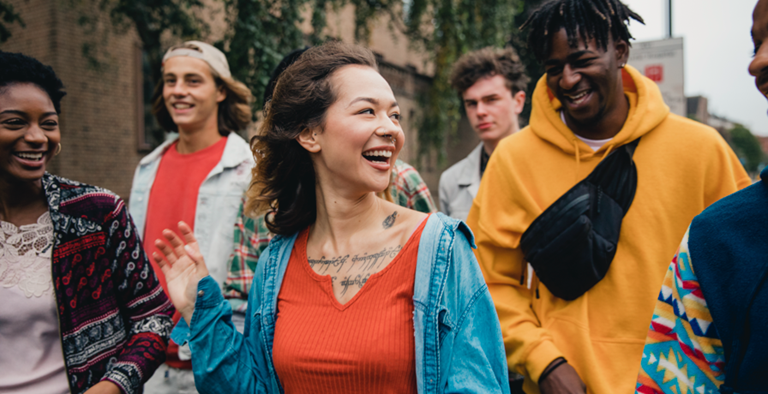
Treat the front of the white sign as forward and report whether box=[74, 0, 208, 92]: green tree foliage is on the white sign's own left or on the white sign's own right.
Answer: on the white sign's own right

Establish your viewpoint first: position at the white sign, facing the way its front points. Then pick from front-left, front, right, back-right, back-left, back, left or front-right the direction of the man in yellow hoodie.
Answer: front

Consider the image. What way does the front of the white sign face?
toward the camera

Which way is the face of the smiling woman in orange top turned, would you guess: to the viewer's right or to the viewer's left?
to the viewer's right

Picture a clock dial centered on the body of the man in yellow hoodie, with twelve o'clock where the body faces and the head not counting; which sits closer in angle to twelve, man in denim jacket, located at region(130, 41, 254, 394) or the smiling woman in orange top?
the smiling woman in orange top

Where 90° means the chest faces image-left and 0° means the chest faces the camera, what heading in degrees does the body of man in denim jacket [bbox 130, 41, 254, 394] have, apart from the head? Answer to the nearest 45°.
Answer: approximately 45°

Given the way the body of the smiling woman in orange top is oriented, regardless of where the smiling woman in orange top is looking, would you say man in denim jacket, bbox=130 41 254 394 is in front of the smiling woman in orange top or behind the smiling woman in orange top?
behind

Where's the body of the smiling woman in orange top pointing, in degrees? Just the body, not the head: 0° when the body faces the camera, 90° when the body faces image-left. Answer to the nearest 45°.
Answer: approximately 0°

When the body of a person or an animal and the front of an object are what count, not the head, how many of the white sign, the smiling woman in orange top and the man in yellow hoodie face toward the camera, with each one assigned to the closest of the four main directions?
3

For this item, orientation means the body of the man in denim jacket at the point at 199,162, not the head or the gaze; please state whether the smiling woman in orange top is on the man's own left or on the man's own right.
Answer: on the man's own left
